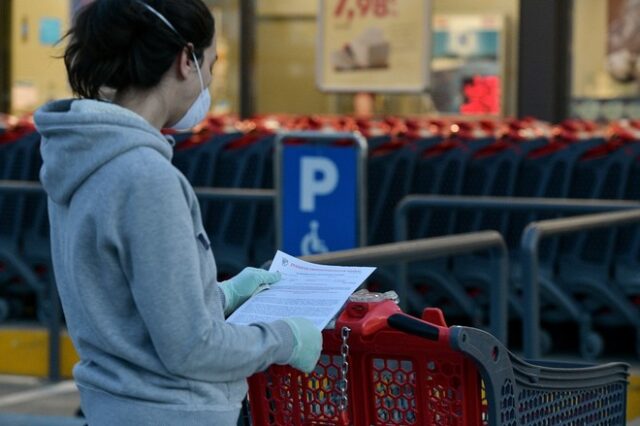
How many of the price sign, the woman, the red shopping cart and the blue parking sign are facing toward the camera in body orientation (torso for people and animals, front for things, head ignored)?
2

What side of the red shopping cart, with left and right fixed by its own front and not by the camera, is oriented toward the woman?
back

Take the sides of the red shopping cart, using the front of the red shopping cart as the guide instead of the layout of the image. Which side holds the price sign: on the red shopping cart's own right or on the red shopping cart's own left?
on the red shopping cart's own left

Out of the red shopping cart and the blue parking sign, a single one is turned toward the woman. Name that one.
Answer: the blue parking sign

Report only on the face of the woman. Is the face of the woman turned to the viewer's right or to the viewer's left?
to the viewer's right

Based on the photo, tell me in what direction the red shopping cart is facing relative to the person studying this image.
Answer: facing away from the viewer and to the right of the viewer

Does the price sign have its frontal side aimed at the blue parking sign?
yes

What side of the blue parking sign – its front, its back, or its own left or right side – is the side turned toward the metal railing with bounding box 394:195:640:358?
left

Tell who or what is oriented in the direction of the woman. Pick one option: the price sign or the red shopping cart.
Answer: the price sign

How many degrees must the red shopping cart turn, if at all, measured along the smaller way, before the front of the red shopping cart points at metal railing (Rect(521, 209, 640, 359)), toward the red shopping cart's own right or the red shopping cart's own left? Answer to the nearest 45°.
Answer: approximately 45° to the red shopping cart's own left

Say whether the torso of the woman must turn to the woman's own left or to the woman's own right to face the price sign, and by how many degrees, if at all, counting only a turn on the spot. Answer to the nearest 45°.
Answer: approximately 45° to the woman's own left
